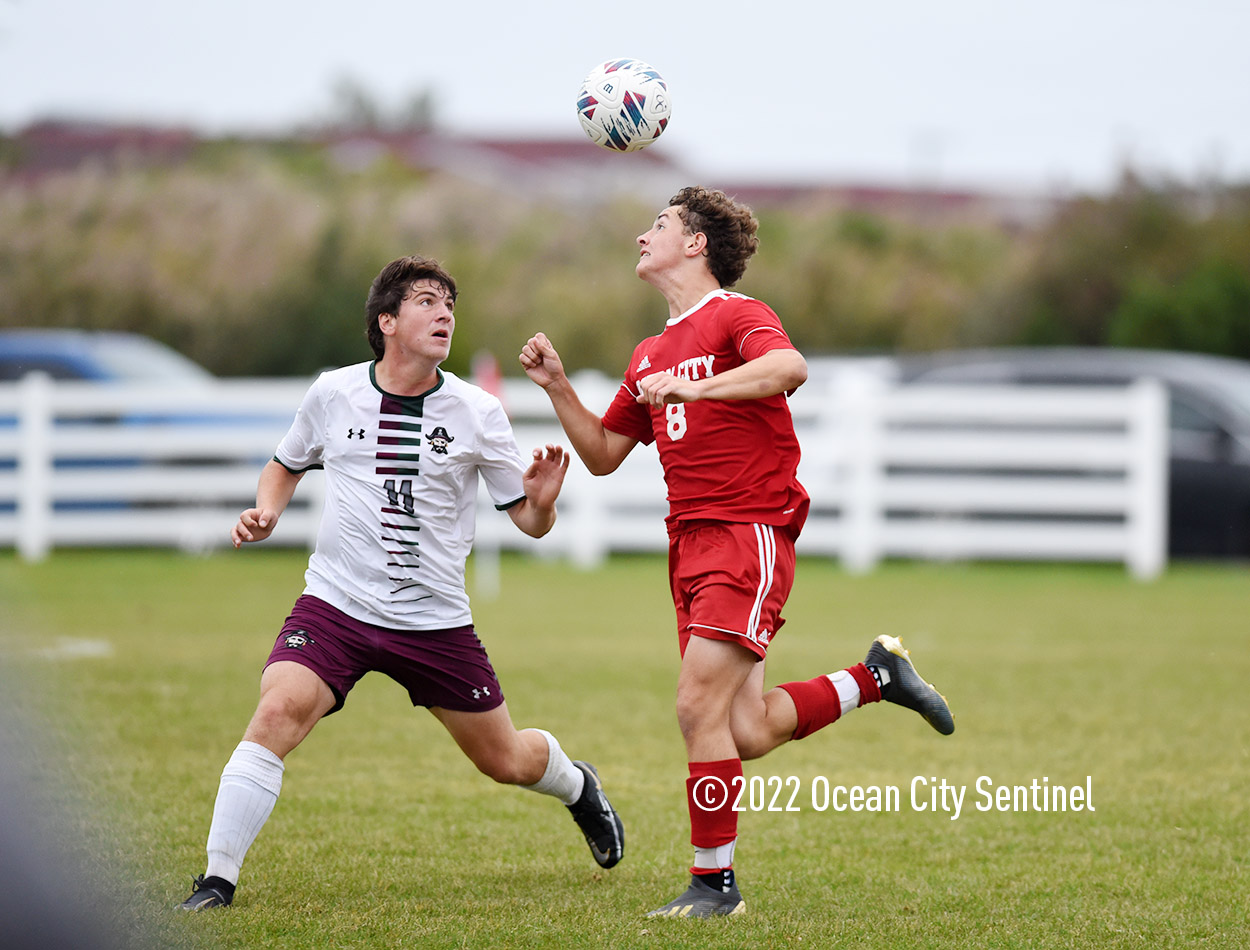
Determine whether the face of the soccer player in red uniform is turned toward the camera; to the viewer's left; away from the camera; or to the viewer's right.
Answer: to the viewer's left

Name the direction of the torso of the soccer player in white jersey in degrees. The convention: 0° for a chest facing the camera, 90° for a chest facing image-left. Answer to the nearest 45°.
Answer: approximately 0°

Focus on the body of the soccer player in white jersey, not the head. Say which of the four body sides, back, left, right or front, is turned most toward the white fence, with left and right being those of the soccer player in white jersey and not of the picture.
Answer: back

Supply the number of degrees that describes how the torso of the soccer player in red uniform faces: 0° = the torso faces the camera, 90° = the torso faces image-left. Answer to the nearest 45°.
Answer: approximately 45°

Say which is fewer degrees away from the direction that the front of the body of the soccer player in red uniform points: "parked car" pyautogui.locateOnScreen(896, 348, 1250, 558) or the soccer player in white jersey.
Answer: the soccer player in white jersey

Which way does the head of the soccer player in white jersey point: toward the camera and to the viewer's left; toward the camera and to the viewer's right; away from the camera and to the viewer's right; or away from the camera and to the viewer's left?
toward the camera and to the viewer's right
